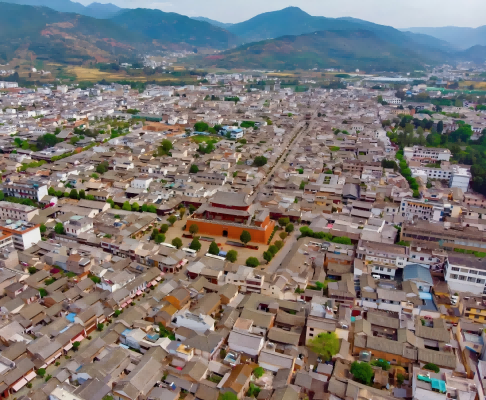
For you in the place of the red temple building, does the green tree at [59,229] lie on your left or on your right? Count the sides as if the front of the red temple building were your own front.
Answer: on your right

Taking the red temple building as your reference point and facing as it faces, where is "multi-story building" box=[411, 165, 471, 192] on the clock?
The multi-story building is roughly at 8 o'clock from the red temple building.

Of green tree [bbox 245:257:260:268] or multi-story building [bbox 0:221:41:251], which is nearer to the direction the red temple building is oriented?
the green tree

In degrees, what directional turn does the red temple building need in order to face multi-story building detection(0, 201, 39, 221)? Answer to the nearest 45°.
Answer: approximately 90° to its right

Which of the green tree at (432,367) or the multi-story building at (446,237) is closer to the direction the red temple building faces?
the green tree

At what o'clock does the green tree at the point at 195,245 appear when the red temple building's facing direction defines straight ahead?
The green tree is roughly at 1 o'clock from the red temple building.

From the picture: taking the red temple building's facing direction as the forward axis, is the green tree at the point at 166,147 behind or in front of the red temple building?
behind

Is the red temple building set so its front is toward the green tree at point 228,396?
yes

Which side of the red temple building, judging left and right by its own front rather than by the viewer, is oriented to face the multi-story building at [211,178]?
back

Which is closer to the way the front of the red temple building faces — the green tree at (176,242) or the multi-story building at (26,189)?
the green tree

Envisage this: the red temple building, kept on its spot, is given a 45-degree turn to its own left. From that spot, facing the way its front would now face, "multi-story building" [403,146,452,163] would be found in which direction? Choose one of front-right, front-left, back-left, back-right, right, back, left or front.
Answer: left

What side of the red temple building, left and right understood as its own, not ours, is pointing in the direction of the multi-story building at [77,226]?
right

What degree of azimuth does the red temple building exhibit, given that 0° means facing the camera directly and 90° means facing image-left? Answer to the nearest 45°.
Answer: approximately 0°

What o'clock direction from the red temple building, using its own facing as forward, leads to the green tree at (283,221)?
The green tree is roughly at 9 o'clock from the red temple building.

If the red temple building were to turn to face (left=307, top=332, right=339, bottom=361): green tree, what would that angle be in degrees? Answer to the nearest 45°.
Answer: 0° — it already faces it
